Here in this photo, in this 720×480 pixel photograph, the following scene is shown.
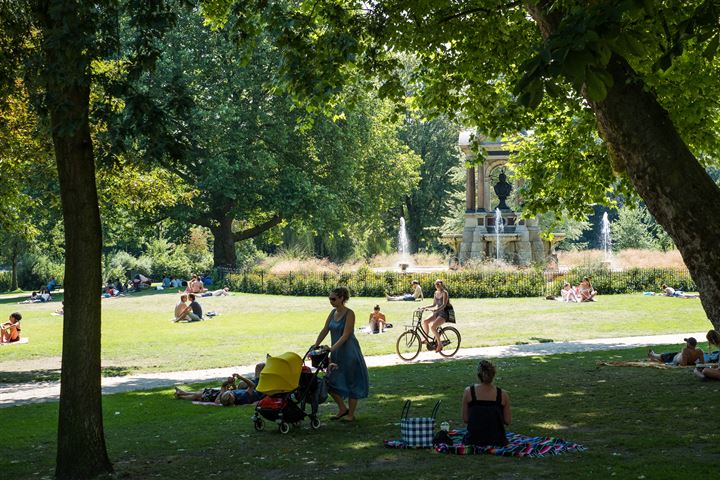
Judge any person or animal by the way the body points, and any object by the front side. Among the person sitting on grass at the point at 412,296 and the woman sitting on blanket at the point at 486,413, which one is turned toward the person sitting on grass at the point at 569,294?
the woman sitting on blanket

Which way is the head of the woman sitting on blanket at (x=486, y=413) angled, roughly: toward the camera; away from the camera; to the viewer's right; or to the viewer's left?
away from the camera

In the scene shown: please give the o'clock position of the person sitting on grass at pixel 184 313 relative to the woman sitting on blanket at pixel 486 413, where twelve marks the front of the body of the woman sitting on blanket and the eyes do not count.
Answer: The person sitting on grass is roughly at 11 o'clock from the woman sitting on blanket.

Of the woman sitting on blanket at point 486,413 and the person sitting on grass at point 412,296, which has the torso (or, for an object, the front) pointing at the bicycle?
the woman sitting on blanket

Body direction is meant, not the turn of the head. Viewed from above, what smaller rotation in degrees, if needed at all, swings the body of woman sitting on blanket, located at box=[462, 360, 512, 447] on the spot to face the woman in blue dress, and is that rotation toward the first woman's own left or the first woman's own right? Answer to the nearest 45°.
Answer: approximately 45° to the first woman's own left

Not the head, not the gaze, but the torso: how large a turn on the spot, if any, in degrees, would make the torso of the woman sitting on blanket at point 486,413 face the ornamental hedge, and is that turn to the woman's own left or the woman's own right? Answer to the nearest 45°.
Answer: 0° — they already face it

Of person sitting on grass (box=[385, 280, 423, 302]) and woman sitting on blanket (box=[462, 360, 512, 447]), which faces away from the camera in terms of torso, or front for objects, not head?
the woman sitting on blanket

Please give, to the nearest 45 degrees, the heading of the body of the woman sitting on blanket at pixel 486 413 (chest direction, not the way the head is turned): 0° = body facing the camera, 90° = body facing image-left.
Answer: approximately 180°

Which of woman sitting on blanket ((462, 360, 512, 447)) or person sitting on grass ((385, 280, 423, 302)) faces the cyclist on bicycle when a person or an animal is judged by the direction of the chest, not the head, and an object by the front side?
the woman sitting on blanket
